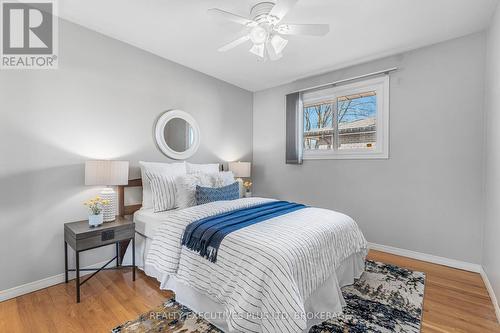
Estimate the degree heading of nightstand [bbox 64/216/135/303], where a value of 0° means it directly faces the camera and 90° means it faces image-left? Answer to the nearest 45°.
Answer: approximately 315°

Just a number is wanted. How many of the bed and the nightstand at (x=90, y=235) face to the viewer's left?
0

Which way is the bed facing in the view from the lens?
facing the viewer and to the right of the viewer

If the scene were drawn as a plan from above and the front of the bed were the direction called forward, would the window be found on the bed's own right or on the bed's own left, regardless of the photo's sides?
on the bed's own left

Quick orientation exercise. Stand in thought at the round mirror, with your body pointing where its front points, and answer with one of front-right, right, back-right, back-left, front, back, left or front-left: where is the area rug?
front

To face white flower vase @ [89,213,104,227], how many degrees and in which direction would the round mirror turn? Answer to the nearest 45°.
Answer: approximately 90° to its right

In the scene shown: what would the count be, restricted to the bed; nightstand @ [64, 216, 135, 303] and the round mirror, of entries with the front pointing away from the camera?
0

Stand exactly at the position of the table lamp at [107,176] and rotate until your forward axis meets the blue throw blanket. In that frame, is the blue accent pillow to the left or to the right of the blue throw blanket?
left

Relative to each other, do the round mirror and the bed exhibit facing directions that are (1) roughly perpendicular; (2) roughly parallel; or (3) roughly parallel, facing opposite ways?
roughly parallel

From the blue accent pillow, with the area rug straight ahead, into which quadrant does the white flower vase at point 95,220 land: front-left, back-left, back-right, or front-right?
back-right
